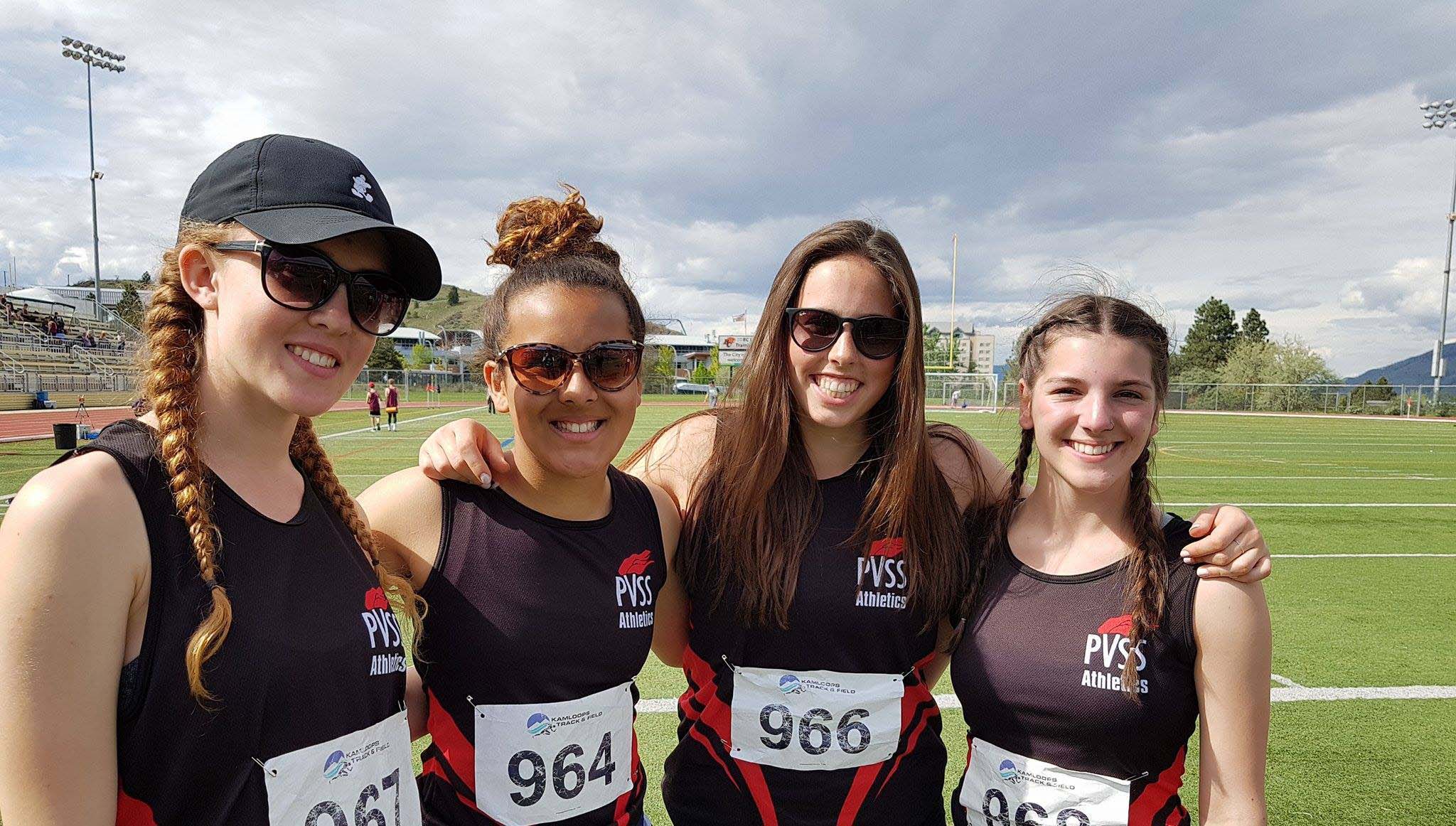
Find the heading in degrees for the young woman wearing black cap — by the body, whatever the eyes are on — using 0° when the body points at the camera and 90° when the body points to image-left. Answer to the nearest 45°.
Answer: approximately 315°

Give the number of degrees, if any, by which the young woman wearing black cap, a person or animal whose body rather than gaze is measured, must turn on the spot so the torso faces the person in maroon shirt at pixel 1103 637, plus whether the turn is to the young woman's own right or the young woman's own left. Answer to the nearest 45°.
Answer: approximately 45° to the young woman's own left

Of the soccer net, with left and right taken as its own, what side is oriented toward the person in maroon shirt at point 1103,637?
front

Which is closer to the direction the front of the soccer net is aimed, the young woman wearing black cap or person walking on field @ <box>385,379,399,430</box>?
the young woman wearing black cap

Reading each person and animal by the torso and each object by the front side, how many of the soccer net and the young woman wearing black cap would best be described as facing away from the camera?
0

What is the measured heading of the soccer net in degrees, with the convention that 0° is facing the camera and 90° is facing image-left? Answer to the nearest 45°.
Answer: approximately 0°

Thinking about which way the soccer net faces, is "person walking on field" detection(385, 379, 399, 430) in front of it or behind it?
in front
